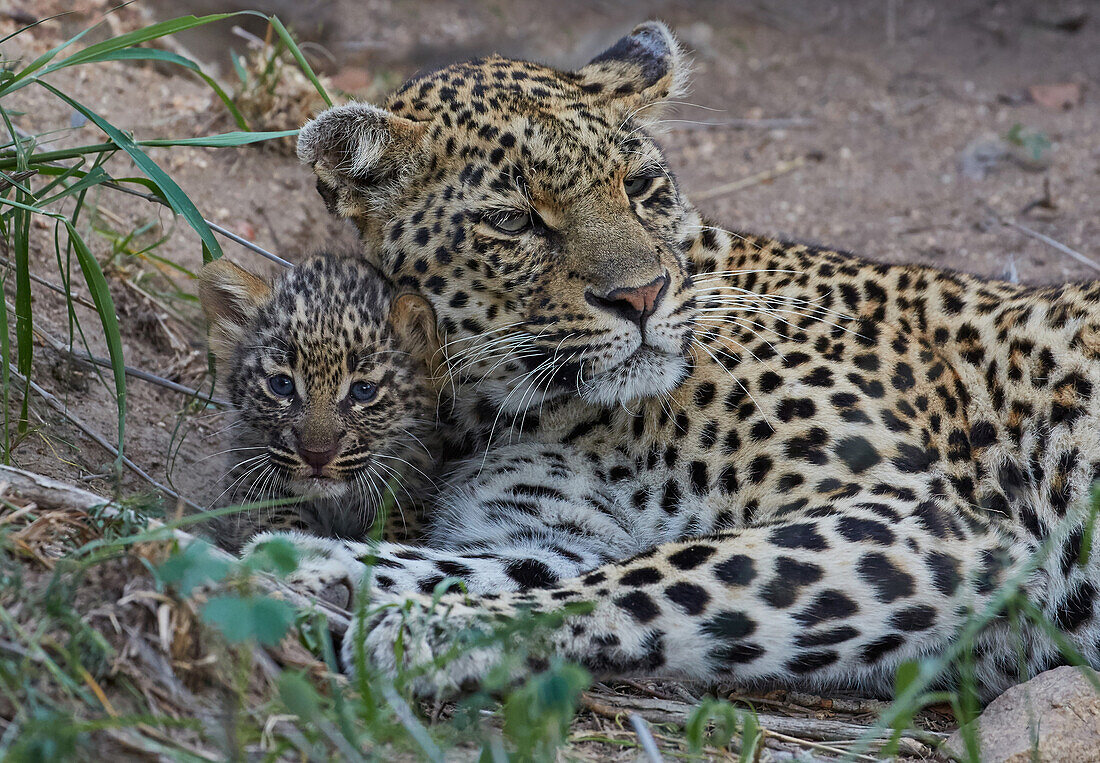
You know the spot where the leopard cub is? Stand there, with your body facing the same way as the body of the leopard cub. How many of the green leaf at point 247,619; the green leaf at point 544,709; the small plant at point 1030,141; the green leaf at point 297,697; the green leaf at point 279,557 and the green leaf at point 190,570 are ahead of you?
5

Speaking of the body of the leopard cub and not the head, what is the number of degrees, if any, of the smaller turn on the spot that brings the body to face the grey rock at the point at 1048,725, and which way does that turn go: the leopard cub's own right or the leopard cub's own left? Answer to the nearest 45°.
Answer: approximately 45° to the leopard cub's own left

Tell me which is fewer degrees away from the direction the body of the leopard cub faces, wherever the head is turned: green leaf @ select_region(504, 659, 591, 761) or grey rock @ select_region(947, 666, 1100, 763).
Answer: the green leaf

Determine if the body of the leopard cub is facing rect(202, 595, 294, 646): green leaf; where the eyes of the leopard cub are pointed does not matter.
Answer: yes

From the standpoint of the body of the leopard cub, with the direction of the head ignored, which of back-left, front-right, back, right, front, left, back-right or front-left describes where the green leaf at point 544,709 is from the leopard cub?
front

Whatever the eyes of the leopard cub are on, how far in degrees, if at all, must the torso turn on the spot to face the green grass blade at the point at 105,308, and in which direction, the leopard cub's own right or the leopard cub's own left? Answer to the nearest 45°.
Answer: approximately 90° to the leopard cub's own right

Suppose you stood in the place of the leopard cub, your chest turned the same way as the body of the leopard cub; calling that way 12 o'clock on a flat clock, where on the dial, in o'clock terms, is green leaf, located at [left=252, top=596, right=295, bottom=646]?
The green leaf is roughly at 12 o'clock from the leopard cub.

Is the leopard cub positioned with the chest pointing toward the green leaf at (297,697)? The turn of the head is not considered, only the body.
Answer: yes

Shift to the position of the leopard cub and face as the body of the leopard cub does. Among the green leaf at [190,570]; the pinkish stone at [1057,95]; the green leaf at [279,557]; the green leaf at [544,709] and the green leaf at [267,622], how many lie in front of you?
4

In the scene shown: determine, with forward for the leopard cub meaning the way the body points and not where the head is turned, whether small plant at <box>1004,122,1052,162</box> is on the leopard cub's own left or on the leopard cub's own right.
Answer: on the leopard cub's own left

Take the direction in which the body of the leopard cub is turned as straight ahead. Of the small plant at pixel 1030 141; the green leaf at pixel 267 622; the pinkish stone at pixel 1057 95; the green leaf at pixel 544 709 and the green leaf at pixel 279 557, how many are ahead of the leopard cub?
3

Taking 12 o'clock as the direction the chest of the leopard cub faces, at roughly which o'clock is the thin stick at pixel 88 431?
The thin stick is roughly at 4 o'clock from the leopard cub.

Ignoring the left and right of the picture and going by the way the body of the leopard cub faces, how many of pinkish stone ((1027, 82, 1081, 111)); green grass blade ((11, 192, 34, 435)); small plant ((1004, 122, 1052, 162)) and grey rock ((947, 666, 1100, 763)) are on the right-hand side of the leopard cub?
1

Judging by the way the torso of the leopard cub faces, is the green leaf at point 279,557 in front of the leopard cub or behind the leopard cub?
in front

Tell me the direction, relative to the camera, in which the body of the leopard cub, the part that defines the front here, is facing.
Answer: toward the camera

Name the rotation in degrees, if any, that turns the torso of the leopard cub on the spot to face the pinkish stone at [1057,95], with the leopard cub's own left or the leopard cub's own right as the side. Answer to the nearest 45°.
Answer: approximately 135° to the leopard cub's own left
